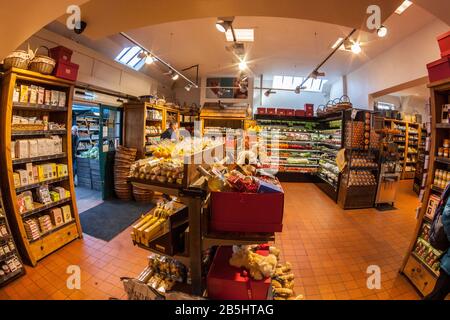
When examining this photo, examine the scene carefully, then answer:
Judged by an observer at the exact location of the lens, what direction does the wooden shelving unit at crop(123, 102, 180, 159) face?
facing the viewer and to the right of the viewer

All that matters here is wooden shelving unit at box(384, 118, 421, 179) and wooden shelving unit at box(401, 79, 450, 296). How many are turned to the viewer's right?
0

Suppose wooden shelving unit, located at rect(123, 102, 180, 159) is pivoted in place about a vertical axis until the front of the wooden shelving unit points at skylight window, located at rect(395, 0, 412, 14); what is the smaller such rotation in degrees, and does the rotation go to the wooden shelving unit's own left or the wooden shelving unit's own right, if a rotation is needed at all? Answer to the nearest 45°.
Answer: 0° — it already faces it

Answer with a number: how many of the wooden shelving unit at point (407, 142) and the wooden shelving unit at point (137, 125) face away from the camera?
0

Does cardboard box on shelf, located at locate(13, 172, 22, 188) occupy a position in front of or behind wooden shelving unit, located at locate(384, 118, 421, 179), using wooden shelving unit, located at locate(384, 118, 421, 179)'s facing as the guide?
in front

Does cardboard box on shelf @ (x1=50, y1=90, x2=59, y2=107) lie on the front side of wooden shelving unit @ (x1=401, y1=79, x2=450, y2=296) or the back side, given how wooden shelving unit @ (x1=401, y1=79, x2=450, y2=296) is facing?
on the front side

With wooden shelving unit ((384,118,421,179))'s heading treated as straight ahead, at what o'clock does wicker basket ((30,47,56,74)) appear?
The wicker basket is roughly at 1 o'clock from the wooden shelving unit.

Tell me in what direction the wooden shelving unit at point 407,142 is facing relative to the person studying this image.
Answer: facing the viewer and to the left of the viewer

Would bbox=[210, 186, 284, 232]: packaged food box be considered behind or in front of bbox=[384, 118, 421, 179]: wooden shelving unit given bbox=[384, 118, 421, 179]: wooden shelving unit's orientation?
in front

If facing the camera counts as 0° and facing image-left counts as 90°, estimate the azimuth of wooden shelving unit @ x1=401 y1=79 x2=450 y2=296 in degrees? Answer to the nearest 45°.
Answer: approximately 45°
